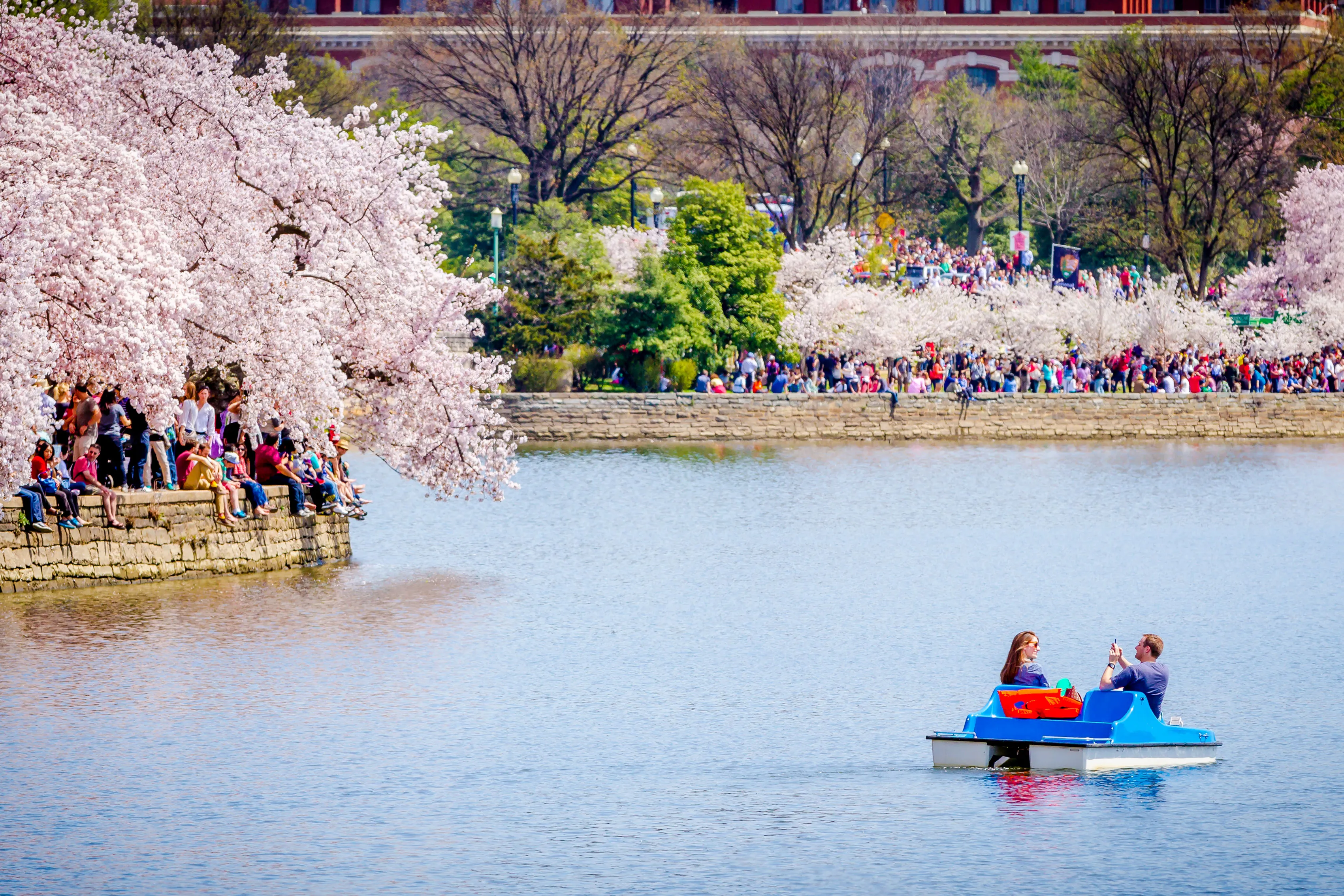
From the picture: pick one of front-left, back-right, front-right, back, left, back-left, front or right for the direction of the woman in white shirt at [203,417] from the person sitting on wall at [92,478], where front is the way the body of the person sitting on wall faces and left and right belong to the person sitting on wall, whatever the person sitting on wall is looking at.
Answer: left

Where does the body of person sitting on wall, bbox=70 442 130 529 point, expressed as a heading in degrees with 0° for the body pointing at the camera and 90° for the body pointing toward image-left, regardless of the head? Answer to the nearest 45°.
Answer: approximately 315°

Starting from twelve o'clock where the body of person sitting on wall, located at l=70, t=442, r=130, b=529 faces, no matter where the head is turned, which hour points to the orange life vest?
The orange life vest is roughly at 12 o'clock from the person sitting on wall.

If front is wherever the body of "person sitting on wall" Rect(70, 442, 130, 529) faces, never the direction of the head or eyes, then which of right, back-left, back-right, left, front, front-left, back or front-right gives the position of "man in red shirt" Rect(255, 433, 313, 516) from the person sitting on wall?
left

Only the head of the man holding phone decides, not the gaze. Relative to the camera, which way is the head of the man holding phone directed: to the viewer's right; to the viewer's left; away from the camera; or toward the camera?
to the viewer's left

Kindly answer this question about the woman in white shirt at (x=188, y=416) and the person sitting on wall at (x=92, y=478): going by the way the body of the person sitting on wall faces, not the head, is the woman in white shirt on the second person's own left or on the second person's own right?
on the second person's own left
